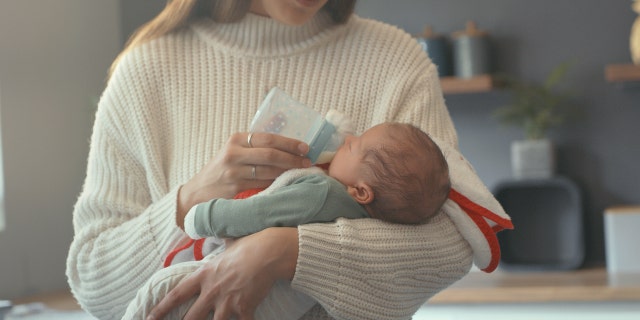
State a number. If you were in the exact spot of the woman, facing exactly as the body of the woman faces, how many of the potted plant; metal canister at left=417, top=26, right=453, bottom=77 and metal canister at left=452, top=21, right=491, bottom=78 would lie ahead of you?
0

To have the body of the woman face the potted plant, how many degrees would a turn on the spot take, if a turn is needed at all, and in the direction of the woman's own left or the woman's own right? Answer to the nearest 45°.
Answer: approximately 135° to the woman's own left

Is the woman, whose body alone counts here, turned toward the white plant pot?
no

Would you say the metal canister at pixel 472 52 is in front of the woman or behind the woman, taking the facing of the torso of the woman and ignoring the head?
behind

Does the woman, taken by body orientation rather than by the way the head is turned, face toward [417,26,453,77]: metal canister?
no

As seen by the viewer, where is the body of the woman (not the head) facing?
toward the camera

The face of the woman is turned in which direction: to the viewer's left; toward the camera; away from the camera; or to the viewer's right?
toward the camera
